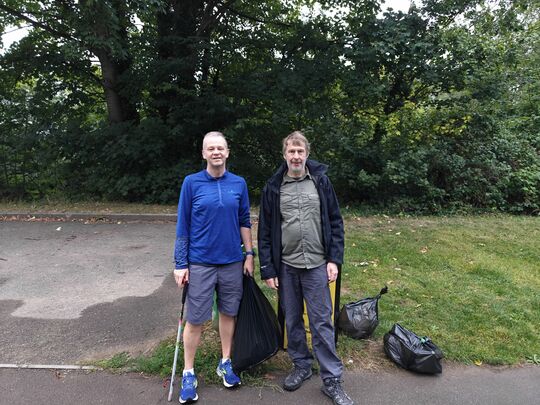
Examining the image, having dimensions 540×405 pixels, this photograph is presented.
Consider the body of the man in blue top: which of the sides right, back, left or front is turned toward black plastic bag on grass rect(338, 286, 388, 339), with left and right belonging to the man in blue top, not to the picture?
left

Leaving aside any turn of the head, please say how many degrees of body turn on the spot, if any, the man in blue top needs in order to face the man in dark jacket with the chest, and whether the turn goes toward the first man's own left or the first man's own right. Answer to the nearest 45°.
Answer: approximately 90° to the first man's own left

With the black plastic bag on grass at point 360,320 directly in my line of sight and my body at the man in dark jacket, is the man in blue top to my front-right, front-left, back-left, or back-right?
back-left

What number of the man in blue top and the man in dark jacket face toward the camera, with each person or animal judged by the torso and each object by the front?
2

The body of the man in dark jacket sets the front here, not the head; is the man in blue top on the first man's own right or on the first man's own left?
on the first man's own right

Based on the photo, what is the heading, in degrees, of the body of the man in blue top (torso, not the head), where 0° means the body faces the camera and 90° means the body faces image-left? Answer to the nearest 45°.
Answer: approximately 0°

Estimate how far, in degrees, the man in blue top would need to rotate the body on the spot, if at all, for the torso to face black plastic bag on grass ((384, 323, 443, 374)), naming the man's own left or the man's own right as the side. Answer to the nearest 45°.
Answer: approximately 90° to the man's own left
